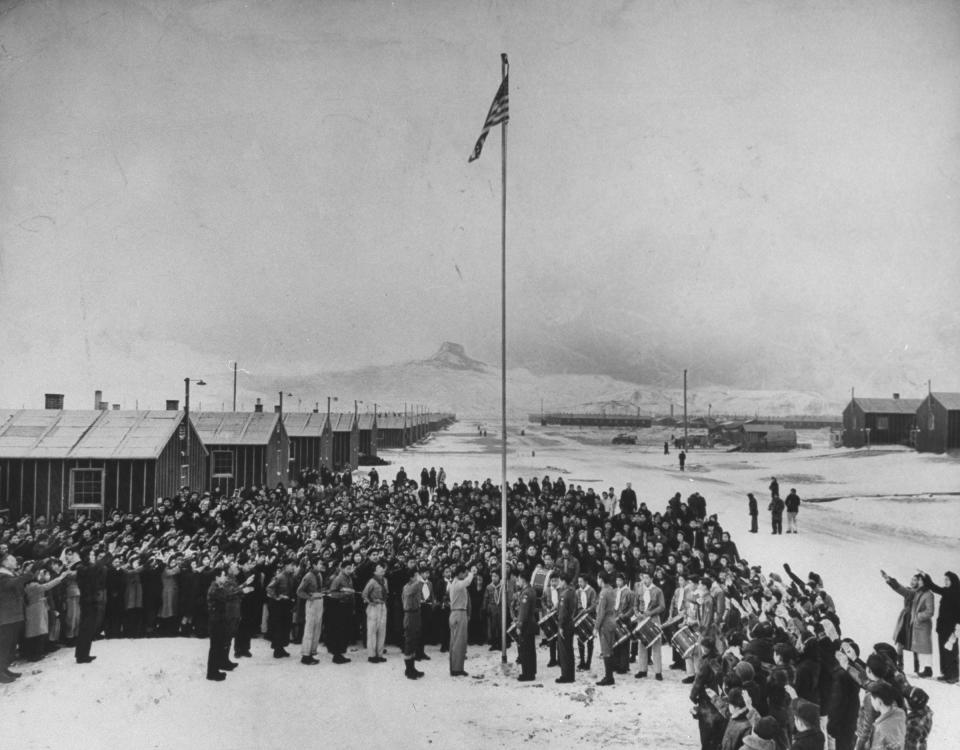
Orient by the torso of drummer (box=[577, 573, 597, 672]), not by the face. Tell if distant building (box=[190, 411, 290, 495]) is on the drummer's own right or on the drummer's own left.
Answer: on the drummer's own right

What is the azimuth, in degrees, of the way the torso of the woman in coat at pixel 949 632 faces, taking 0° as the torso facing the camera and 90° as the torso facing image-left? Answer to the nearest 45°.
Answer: approximately 90°

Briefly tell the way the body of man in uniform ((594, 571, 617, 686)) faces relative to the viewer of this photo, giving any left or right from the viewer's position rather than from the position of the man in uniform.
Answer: facing to the left of the viewer

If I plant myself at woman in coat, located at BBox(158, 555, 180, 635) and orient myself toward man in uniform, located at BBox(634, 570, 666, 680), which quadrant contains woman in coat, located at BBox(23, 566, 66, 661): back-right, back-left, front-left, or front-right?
back-right

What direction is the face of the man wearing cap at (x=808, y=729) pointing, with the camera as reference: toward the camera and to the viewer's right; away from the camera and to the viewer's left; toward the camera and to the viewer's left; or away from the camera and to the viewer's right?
away from the camera and to the viewer's left

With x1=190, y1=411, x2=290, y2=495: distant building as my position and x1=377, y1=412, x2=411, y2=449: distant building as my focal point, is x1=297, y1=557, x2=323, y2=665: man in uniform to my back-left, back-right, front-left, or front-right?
back-right

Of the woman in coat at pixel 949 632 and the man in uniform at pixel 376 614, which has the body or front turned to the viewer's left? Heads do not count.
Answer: the woman in coat

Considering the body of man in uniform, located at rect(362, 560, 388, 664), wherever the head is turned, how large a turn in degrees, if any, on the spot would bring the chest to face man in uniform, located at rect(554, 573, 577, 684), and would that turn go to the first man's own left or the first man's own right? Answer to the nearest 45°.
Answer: approximately 45° to the first man's own left

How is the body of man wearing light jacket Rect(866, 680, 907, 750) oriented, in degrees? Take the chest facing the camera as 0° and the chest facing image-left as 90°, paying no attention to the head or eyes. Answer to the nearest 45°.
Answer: approximately 135°
